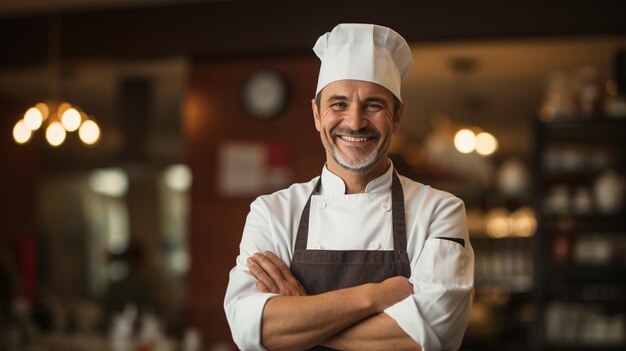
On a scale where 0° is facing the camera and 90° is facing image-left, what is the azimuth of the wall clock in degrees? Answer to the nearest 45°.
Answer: approximately 0°

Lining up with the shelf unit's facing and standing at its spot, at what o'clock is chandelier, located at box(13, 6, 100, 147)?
The chandelier is roughly at 2 o'clock from the shelf unit.

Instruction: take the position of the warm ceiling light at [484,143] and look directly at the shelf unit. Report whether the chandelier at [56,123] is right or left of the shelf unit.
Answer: right

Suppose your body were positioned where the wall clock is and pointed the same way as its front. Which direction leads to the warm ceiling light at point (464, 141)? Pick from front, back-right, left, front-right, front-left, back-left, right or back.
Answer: back-left

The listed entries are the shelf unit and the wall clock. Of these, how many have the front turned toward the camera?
2

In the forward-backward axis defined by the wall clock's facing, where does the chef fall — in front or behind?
in front

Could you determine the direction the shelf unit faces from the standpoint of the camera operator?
facing the viewer

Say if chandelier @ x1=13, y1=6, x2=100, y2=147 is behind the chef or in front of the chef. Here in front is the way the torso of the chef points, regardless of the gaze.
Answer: behind

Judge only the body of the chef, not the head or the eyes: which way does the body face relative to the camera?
toward the camera

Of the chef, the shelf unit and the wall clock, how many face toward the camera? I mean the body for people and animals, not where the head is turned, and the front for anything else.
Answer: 3

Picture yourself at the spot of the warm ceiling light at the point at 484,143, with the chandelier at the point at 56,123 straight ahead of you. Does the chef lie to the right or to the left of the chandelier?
left
